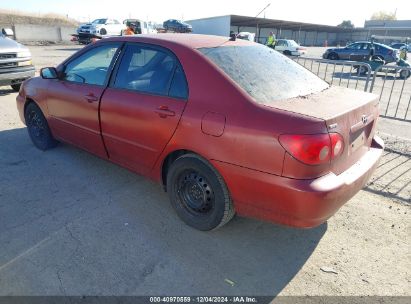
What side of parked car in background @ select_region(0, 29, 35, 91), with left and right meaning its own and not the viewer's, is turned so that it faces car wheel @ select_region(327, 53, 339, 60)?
left

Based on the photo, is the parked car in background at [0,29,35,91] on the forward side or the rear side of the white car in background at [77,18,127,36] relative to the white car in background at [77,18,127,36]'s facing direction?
on the forward side

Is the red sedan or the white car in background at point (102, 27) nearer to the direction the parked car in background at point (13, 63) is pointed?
the red sedan

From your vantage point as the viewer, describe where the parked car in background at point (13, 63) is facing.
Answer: facing the viewer and to the right of the viewer

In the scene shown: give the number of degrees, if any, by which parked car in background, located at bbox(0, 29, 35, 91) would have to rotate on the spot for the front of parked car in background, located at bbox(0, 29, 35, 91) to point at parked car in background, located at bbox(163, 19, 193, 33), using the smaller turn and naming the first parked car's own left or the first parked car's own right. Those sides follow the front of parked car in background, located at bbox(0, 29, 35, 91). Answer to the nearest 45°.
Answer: approximately 90° to the first parked car's own left

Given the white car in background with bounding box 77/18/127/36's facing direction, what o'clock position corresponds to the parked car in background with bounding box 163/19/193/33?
The parked car in background is roughly at 6 o'clock from the white car in background.

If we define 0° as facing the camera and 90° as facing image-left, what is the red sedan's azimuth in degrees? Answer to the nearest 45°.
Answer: approximately 135°

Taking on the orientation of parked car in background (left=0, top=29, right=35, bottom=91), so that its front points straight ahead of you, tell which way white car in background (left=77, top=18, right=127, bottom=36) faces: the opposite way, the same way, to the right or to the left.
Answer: to the right

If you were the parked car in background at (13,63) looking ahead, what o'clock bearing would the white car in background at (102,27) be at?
The white car in background is roughly at 8 o'clock from the parked car in background.

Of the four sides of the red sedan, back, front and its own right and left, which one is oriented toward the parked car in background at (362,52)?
right

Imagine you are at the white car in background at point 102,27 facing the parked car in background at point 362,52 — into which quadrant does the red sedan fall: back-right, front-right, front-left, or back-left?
front-right

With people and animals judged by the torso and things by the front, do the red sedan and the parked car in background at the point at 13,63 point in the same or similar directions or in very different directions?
very different directions

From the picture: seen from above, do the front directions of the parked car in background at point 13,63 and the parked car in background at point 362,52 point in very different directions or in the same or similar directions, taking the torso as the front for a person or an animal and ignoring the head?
very different directions

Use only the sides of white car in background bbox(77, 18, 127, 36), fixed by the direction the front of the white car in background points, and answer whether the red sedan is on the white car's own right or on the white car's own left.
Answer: on the white car's own left
